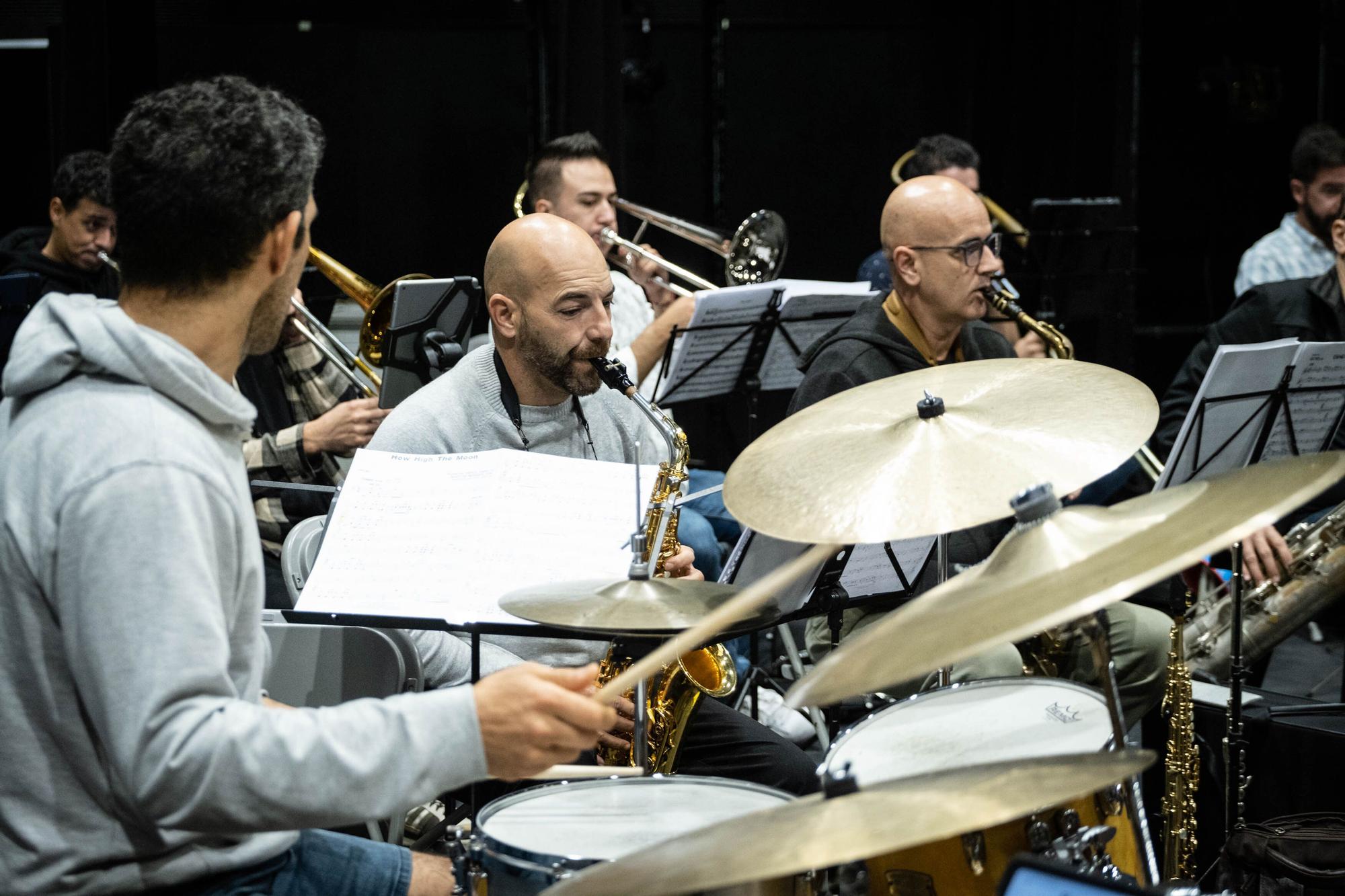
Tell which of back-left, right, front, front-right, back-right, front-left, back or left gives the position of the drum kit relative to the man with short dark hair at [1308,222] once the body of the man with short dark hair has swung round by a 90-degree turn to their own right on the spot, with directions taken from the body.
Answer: front-left

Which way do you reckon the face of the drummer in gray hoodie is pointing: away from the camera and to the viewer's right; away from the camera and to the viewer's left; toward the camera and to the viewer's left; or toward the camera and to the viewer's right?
away from the camera and to the viewer's right

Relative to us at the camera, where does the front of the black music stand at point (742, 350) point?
facing away from the viewer and to the left of the viewer

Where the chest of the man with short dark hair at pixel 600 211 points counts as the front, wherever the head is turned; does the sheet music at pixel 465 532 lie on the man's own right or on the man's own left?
on the man's own right

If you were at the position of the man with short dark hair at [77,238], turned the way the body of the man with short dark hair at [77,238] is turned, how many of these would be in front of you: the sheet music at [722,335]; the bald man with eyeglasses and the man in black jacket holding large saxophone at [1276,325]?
3

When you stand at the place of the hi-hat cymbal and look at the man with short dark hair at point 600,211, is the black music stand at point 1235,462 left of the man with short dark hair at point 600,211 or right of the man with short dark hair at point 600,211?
right

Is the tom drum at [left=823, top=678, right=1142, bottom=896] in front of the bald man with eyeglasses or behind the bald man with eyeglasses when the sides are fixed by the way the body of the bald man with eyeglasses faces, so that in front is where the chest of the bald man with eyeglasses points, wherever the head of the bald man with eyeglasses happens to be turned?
in front

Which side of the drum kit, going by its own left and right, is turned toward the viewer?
right

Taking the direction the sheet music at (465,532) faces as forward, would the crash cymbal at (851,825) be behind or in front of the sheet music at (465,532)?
in front

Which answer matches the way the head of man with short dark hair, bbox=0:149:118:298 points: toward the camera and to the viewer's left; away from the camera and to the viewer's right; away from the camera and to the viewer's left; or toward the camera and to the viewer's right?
toward the camera and to the viewer's right

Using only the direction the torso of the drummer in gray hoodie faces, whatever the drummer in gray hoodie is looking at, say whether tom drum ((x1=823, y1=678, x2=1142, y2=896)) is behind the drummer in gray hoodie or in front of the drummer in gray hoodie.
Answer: in front
